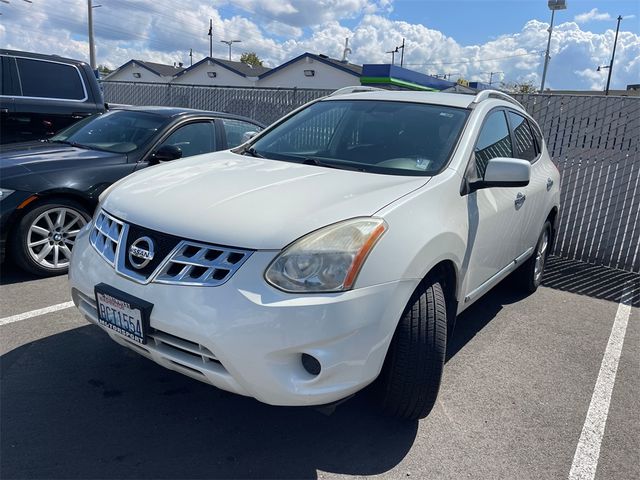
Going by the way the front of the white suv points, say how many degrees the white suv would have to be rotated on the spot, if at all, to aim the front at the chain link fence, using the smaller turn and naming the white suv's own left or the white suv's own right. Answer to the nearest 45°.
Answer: approximately 180°

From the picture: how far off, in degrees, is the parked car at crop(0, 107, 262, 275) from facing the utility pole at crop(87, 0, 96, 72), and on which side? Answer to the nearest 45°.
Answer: approximately 135° to its right

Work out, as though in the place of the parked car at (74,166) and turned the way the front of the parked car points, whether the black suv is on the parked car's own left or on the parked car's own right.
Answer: on the parked car's own right

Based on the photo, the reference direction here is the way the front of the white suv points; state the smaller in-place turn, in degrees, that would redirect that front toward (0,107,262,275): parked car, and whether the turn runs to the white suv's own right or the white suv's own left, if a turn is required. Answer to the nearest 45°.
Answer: approximately 90° to the white suv's own right

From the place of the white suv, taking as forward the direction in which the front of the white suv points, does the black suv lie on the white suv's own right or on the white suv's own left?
on the white suv's own right

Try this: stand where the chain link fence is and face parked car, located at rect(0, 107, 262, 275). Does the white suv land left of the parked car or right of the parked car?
left

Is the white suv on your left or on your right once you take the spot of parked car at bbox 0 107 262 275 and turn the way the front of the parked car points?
on your left

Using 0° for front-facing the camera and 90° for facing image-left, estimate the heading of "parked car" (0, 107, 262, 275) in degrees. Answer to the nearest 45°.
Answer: approximately 45°

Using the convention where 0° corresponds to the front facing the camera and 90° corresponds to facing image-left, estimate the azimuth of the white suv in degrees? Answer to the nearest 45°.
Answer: approximately 45°

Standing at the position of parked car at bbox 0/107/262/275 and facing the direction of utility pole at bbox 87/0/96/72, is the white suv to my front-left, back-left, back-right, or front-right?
back-right
